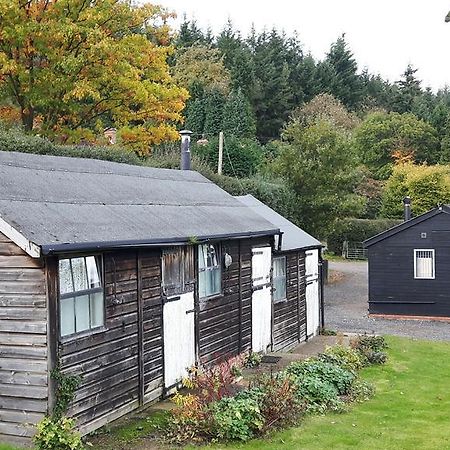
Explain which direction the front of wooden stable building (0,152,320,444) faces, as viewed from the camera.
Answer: facing the viewer and to the right of the viewer

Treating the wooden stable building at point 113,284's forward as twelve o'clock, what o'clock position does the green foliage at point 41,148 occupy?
The green foliage is roughly at 7 o'clock from the wooden stable building.

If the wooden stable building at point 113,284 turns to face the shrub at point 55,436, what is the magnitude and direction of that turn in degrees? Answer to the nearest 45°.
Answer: approximately 45° to its right

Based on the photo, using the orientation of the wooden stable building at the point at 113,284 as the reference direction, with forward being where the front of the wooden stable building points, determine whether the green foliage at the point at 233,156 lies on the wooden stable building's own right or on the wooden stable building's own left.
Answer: on the wooden stable building's own left

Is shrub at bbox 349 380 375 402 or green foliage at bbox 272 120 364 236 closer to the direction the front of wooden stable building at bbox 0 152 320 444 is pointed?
the shrub

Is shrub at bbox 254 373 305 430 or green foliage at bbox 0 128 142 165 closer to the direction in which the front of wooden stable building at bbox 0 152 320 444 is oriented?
the shrub

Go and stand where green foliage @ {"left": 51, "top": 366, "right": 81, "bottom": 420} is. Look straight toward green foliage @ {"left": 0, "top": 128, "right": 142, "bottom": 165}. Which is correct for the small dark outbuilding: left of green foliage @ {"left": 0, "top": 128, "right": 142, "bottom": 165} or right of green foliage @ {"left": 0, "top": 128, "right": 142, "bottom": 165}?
right

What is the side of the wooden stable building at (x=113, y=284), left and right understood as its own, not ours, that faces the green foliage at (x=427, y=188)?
left

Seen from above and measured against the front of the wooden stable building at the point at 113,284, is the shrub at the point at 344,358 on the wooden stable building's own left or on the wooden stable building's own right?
on the wooden stable building's own left
